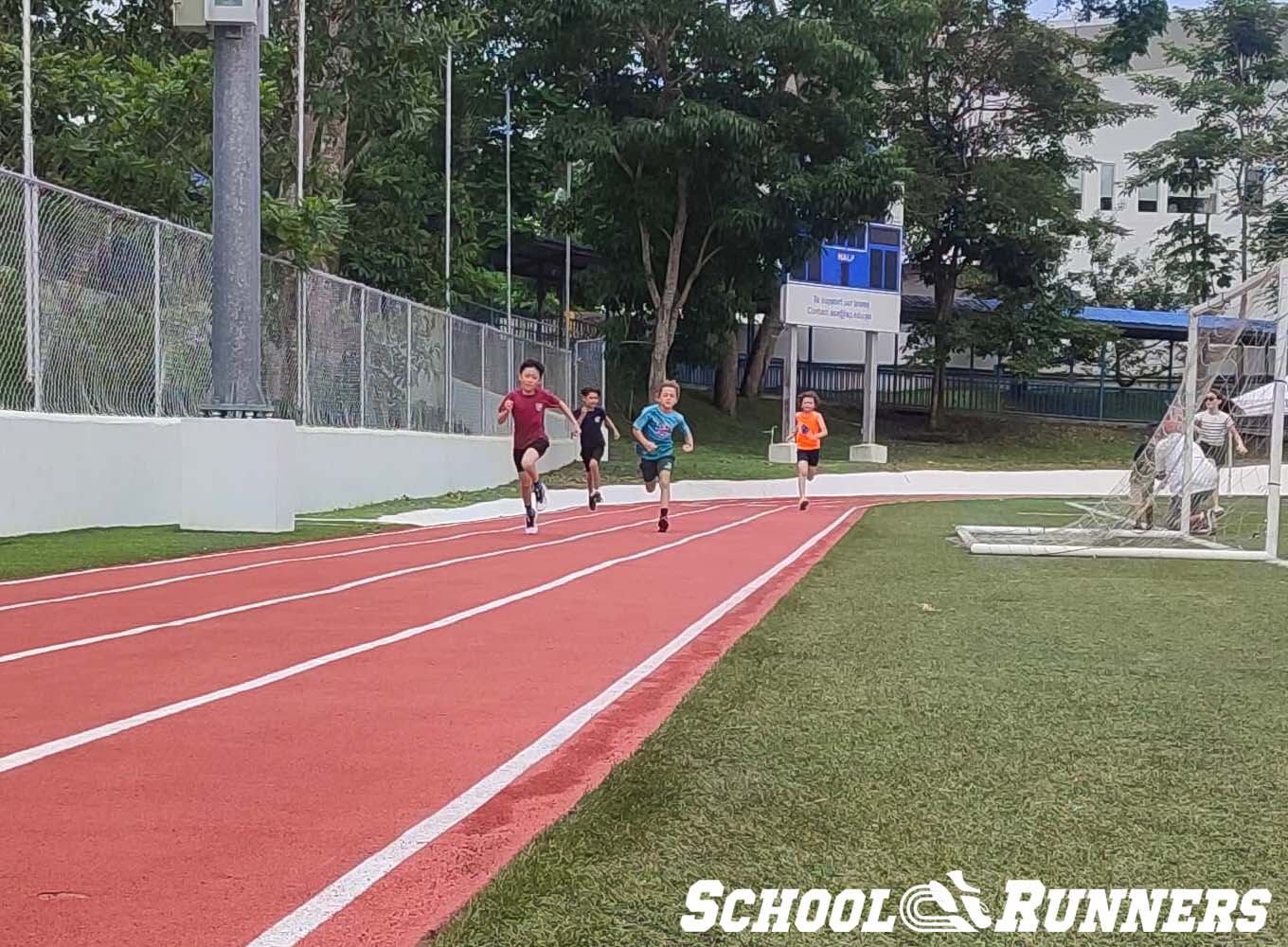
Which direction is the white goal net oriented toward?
to the viewer's right

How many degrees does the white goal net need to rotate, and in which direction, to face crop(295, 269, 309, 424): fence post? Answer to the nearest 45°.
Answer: approximately 180°

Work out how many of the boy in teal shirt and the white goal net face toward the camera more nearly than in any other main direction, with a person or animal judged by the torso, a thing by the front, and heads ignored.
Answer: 1

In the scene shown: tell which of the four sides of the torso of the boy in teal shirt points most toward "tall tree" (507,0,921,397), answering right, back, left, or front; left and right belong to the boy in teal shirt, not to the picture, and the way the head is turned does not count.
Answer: back

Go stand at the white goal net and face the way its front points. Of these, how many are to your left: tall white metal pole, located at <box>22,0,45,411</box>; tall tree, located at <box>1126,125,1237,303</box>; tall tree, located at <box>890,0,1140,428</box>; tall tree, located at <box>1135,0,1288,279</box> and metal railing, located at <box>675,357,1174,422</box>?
4

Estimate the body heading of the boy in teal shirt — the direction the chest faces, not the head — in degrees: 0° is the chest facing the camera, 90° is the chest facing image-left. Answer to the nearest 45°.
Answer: approximately 0°

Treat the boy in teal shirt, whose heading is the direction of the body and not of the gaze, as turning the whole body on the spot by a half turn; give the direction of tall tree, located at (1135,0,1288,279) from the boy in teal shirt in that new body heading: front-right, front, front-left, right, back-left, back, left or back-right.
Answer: front-right

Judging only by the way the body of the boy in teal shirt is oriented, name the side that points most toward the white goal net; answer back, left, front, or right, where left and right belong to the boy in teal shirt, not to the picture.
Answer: left

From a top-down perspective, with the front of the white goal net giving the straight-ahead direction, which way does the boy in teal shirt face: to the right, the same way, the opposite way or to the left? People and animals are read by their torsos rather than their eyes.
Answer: to the right

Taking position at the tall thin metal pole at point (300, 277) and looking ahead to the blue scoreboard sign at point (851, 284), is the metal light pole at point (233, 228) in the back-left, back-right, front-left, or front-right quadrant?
back-right

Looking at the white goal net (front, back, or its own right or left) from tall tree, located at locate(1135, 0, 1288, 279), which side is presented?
left
